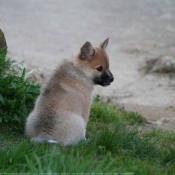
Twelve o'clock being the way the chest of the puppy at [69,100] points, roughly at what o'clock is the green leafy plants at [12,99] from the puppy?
The green leafy plants is roughly at 8 o'clock from the puppy.

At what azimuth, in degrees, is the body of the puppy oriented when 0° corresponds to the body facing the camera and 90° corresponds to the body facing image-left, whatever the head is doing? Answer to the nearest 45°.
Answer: approximately 225°
